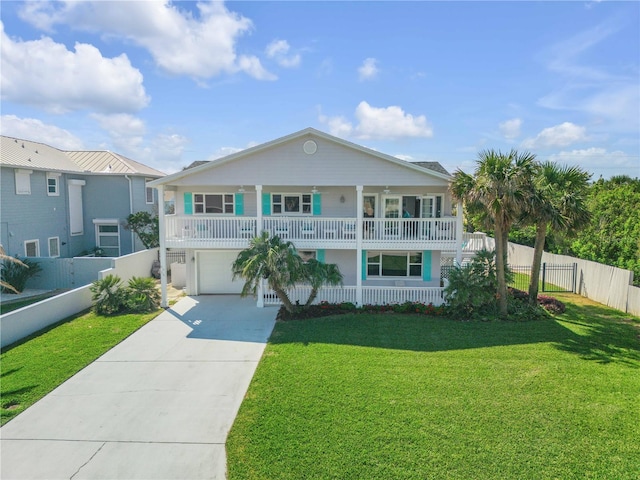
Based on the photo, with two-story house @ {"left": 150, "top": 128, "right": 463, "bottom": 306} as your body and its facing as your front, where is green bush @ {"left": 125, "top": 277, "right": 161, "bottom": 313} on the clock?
The green bush is roughly at 3 o'clock from the two-story house.

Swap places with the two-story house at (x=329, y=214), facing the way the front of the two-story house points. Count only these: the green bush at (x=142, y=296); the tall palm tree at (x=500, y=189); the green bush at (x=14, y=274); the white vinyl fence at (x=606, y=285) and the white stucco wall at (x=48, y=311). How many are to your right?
3

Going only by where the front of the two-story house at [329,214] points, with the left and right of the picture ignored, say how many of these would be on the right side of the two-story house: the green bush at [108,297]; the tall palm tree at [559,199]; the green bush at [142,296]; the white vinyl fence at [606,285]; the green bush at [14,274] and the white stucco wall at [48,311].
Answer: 4

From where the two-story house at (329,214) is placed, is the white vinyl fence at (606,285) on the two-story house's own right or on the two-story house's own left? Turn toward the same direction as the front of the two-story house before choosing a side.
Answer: on the two-story house's own left

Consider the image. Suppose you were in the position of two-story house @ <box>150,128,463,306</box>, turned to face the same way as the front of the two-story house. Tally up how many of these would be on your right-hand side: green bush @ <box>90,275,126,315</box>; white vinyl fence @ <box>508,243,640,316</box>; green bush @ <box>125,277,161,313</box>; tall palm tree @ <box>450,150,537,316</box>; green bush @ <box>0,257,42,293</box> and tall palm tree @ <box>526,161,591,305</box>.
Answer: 3

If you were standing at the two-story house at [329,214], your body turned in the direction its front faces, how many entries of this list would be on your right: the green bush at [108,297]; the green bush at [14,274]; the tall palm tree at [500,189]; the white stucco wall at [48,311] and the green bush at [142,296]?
4

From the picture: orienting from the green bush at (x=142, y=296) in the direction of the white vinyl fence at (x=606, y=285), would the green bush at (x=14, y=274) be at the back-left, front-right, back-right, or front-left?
back-left

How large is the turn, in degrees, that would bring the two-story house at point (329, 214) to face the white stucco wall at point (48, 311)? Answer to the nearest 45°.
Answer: approximately 90° to its right

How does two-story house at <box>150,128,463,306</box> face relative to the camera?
toward the camera

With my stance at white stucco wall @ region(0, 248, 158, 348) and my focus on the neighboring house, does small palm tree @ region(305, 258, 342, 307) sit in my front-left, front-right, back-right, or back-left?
back-right

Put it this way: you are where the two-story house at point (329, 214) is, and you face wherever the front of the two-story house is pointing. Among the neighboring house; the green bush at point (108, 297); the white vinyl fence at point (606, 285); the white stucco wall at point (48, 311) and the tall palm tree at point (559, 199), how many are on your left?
2

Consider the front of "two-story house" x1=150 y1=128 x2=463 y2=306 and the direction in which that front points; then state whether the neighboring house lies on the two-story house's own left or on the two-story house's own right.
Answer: on the two-story house's own right

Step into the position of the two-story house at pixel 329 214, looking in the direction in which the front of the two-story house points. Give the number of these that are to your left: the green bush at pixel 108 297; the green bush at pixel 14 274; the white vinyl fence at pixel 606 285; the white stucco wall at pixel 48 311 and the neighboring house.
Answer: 1

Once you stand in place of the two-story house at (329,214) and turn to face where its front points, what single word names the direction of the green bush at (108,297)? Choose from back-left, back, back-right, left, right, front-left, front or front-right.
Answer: right

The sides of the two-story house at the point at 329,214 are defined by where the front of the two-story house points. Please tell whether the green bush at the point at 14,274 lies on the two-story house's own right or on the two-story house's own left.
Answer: on the two-story house's own right

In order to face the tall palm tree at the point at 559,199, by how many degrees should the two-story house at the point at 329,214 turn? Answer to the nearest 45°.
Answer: approximately 90° to its left

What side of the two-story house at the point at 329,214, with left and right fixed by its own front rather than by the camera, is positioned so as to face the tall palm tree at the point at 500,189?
left
